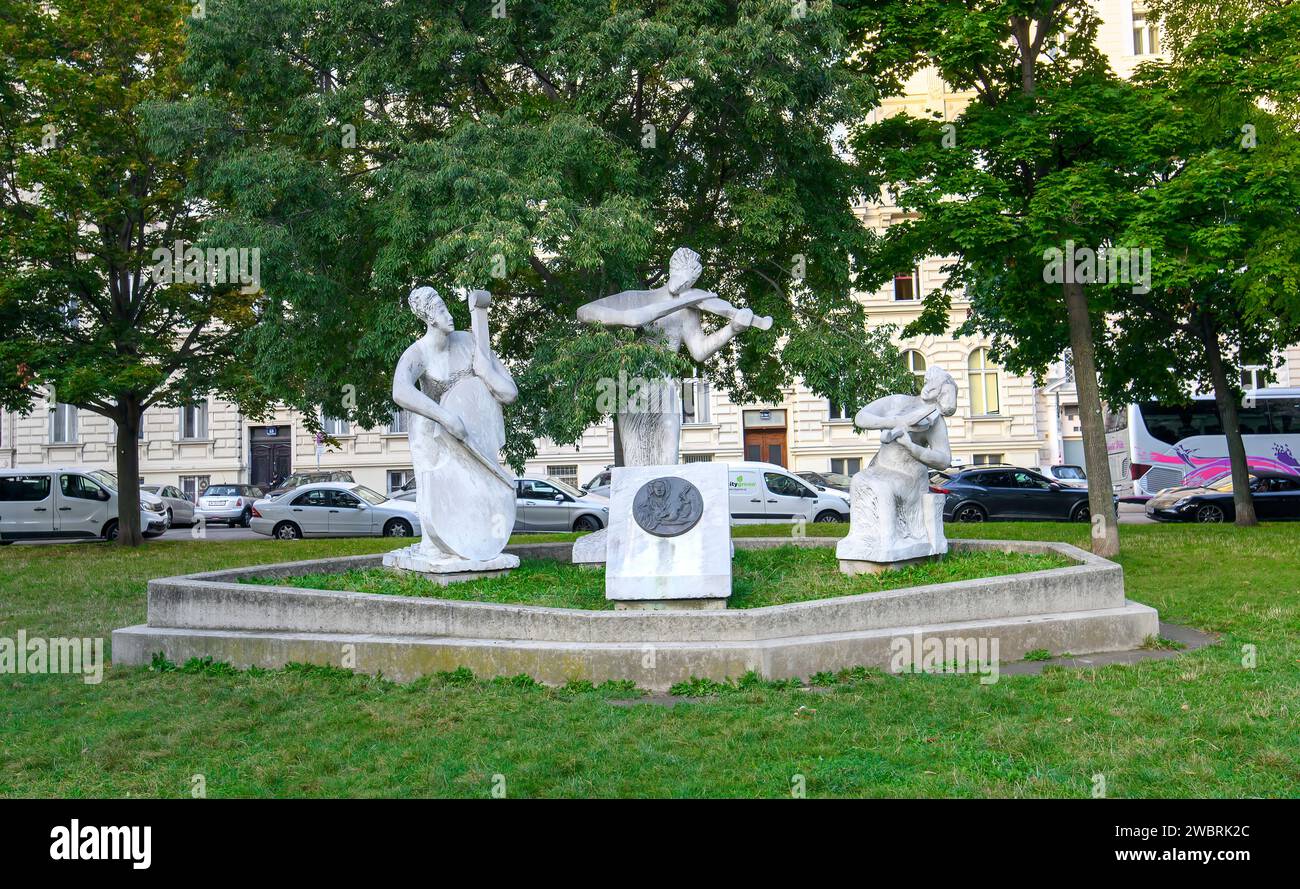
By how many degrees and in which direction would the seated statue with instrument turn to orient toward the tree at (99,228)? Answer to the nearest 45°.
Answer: approximately 90° to its right

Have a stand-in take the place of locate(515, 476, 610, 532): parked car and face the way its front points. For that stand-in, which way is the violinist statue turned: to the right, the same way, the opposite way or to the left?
to the right

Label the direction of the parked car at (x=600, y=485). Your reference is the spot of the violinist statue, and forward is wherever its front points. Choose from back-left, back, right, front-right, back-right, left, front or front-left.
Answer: back

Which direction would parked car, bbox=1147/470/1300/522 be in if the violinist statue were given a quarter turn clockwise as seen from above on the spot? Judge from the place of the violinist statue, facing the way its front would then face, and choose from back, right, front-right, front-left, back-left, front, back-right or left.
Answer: back-right

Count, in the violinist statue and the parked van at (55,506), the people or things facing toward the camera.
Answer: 1

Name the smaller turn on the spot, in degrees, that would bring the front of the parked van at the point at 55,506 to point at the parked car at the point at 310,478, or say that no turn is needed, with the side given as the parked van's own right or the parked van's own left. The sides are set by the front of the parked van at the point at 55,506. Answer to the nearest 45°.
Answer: approximately 45° to the parked van's own left

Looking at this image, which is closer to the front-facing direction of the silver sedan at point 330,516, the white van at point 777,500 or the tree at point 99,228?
the white van

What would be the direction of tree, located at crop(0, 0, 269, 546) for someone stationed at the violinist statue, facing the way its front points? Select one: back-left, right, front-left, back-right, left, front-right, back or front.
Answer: back-right

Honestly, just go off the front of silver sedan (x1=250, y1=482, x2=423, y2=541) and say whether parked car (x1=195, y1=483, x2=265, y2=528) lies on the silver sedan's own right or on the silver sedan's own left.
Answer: on the silver sedan's own left

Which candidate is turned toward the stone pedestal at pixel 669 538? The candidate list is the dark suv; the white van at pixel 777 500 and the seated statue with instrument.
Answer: the seated statue with instrument

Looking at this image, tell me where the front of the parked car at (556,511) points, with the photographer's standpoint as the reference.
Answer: facing to the right of the viewer

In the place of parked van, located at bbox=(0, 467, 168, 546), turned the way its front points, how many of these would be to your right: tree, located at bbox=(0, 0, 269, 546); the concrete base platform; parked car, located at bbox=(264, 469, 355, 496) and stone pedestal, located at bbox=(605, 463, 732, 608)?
3
